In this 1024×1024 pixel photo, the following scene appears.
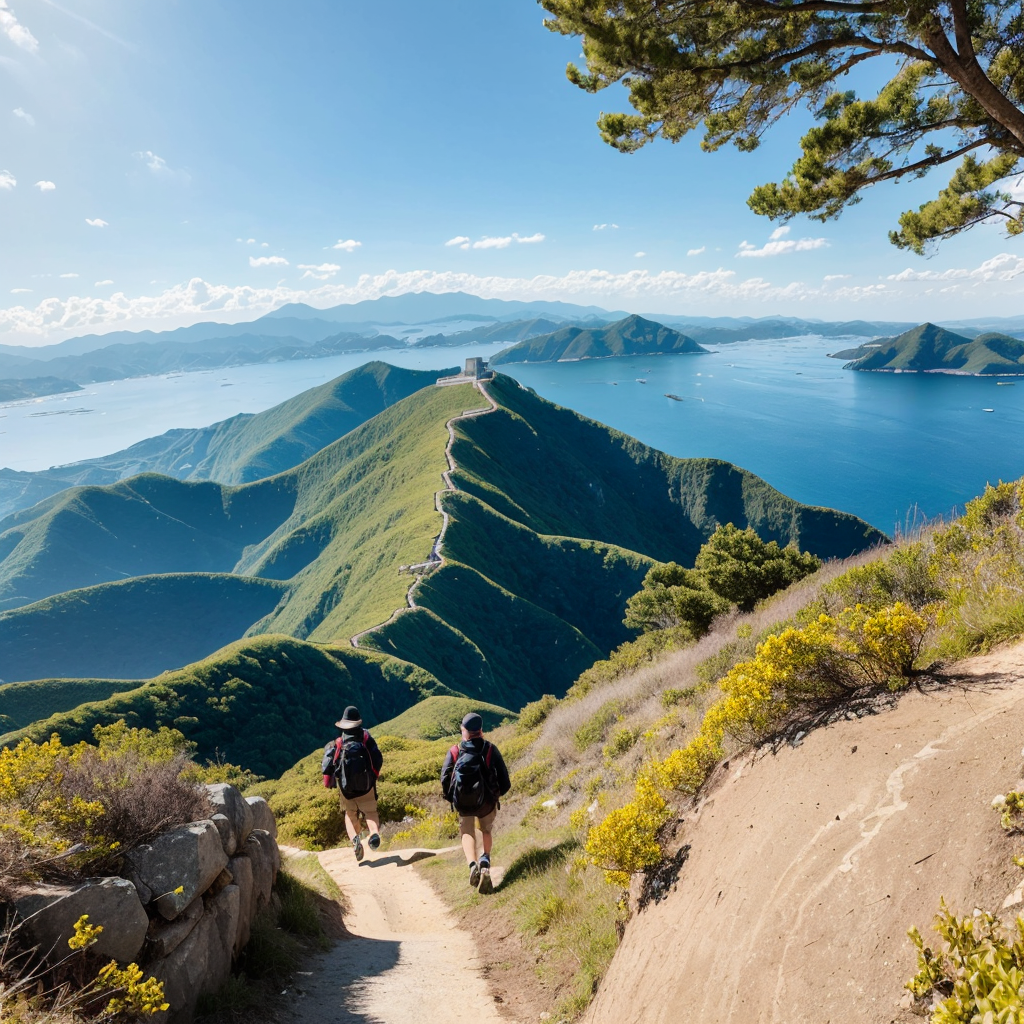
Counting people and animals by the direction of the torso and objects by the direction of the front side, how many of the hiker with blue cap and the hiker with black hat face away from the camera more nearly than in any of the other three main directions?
2

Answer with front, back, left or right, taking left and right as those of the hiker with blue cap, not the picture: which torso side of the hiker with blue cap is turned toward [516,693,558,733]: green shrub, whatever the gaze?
front

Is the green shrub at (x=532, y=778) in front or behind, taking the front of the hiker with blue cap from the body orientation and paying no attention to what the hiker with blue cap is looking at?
in front

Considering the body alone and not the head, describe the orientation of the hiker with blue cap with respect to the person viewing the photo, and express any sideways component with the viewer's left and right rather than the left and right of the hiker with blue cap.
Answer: facing away from the viewer

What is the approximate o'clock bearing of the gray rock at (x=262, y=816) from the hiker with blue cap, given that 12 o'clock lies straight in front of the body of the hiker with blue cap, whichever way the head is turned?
The gray rock is roughly at 9 o'clock from the hiker with blue cap.

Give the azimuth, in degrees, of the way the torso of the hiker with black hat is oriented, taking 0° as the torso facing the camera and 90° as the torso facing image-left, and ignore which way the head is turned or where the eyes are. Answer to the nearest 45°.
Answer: approximately 180°

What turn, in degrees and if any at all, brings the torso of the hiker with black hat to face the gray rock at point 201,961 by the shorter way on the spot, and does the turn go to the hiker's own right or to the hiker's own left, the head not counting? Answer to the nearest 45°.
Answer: approximately 180°

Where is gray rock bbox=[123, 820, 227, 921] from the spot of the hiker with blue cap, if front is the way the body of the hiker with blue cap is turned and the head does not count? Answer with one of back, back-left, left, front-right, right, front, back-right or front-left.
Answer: back-left

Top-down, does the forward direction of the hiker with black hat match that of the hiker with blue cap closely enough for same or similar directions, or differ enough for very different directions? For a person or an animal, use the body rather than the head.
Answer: same or similar directions
